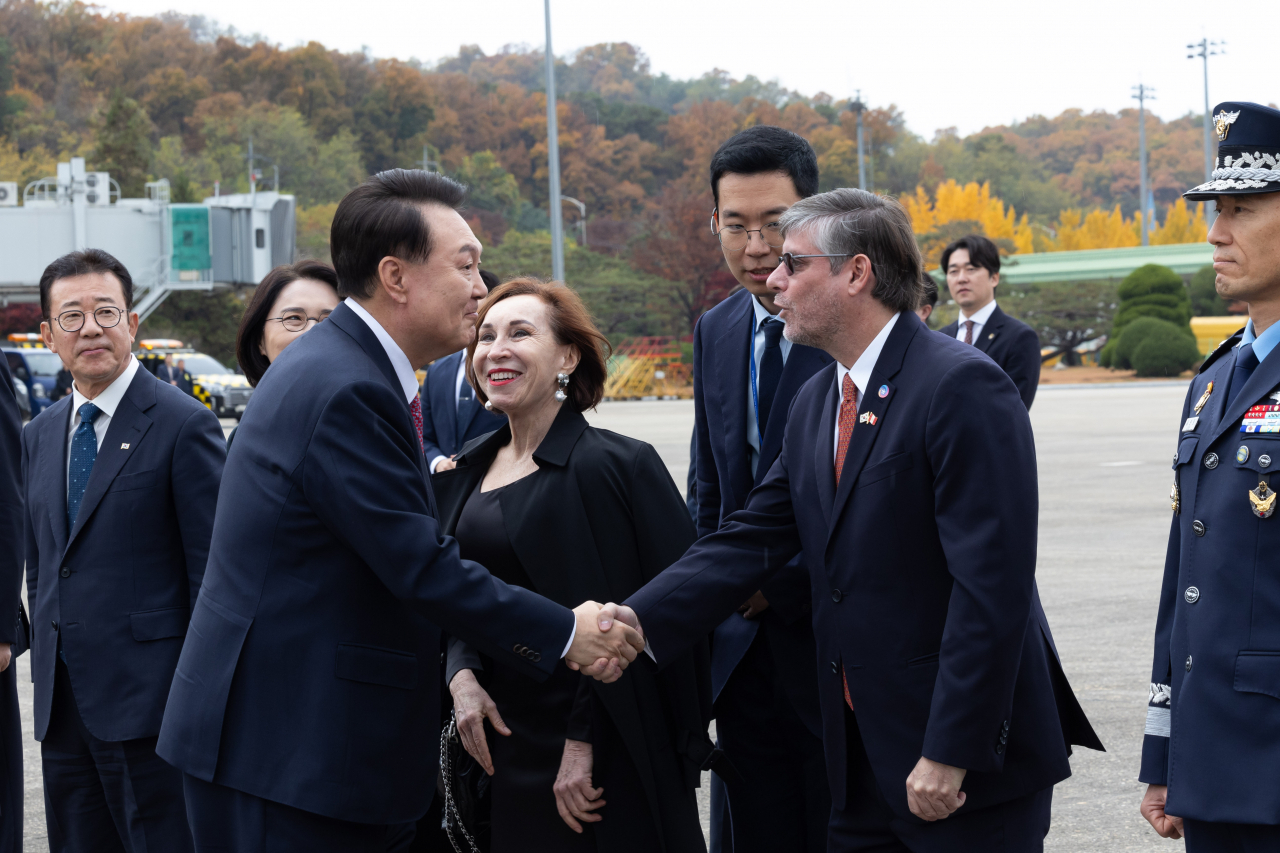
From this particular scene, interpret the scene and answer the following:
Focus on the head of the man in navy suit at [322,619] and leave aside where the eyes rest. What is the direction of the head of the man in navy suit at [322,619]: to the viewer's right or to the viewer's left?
to the viewer's right

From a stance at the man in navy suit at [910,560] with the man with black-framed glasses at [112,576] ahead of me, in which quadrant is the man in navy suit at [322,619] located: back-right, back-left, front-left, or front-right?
front-left

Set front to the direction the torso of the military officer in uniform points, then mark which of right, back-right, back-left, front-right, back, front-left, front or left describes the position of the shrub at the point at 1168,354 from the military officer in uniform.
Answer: back-right

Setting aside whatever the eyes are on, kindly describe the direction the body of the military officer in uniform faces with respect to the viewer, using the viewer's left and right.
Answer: facing the viewer and to the left of the viewer

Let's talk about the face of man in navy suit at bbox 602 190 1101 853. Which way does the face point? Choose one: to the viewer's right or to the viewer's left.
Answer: to the viewer's left

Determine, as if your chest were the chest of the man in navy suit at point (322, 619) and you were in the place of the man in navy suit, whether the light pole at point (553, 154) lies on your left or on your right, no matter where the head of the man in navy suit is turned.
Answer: on your left

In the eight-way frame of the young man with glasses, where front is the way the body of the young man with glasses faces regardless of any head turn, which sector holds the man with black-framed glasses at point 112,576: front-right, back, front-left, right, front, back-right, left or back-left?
right

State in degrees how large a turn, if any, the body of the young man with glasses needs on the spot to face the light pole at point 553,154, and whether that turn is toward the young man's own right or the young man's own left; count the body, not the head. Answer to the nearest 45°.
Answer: approximately 180°

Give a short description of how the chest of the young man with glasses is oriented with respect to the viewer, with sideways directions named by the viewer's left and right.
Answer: facing the viewer

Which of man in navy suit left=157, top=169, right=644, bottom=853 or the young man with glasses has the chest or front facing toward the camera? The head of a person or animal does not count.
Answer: the young man with glasses

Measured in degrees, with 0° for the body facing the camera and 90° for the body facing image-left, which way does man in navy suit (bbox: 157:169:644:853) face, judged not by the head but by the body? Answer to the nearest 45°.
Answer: approximately 270°

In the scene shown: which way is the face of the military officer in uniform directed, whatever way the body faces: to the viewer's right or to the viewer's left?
to the viewer's left
